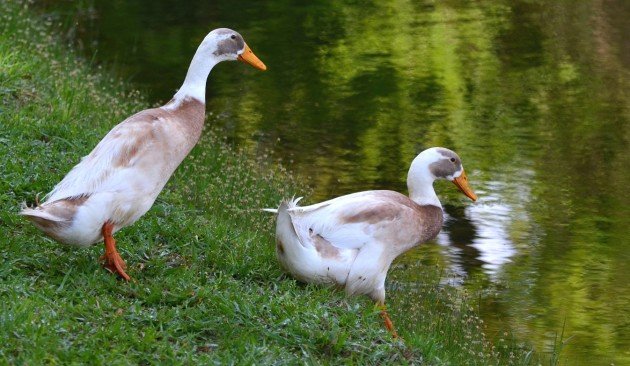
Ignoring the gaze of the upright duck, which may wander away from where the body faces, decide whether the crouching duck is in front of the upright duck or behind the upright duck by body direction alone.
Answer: in front

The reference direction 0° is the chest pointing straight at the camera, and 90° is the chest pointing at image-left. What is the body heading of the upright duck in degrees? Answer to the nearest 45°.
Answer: approximately 270°

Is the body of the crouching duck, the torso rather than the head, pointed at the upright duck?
no

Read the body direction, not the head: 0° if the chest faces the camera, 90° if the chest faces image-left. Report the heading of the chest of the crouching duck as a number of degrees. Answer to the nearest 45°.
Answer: approximately 270°

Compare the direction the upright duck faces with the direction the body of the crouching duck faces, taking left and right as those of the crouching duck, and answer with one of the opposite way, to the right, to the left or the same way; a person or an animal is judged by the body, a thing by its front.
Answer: the same way

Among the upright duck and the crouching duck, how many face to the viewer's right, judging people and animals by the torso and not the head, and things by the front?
2
